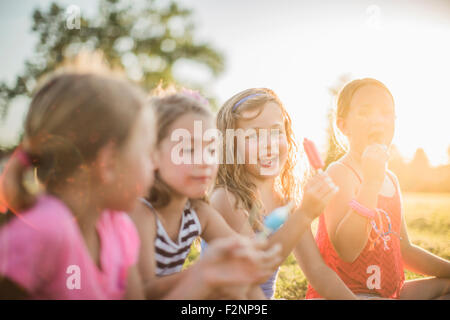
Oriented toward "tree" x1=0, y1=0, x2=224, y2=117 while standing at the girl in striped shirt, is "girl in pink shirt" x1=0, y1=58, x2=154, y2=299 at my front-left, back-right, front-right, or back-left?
back-left

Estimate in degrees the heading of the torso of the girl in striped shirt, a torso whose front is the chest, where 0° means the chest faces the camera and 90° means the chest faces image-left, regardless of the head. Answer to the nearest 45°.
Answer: approximately 315°

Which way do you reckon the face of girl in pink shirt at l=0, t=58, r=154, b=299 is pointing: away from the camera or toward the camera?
away from the camera

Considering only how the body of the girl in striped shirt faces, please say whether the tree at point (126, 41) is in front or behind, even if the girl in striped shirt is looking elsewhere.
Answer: behind
